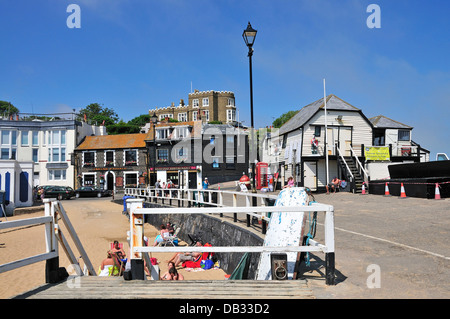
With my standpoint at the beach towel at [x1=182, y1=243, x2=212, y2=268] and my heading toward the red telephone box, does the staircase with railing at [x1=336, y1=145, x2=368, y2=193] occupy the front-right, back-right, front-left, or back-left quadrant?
front-right

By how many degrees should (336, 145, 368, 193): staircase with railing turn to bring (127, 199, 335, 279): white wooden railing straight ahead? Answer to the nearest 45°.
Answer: approximately 45° to its right

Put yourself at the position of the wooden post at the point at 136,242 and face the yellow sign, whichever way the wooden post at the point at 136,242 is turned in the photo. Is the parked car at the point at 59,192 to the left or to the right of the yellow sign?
left

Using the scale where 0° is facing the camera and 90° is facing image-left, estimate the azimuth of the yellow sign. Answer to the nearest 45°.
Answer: approximately 0°

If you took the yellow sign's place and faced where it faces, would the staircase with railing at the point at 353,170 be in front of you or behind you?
in front

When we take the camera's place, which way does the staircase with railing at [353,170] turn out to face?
facing the viewer and to the right of the viewer

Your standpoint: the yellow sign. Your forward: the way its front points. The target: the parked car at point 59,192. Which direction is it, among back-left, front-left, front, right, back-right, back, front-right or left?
right

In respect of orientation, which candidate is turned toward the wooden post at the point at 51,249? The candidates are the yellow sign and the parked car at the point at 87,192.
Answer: the yellow sign

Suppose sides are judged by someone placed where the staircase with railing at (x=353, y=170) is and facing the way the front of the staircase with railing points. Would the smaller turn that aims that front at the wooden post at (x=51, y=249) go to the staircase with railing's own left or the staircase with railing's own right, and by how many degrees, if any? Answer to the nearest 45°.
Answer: approximately 45° to the staircase with railing's own right

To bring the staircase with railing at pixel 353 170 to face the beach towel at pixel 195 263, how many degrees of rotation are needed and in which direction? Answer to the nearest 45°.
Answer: approximately 45° to its right

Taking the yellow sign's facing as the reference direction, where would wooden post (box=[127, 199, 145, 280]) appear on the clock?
The wooden post is roughly at 12 o'clock from the yellow sign.

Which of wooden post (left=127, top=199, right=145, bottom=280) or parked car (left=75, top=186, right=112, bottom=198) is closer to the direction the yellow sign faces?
the wooden post
